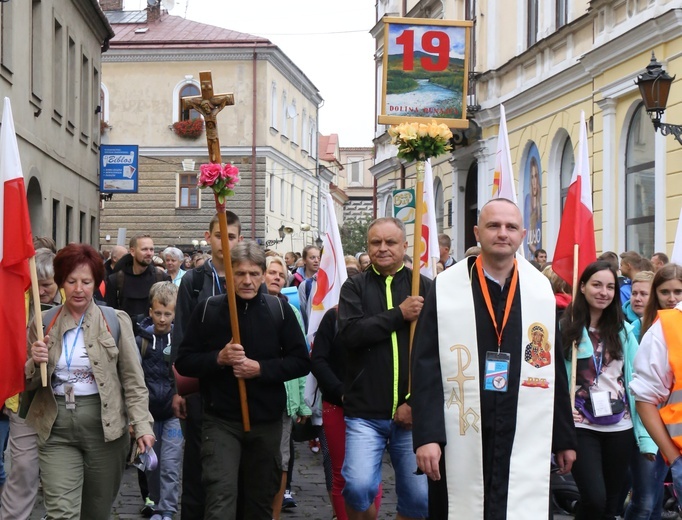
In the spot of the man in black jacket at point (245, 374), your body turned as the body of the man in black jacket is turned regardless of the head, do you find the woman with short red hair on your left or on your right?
on your right

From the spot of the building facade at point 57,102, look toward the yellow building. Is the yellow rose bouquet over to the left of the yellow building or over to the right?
right

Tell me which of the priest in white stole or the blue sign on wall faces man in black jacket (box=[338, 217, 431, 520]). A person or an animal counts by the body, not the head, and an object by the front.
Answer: the blue sign on wall

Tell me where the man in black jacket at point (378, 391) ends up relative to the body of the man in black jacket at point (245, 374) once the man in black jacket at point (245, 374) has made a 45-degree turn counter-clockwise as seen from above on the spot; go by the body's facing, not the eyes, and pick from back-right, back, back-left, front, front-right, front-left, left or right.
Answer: front-left
